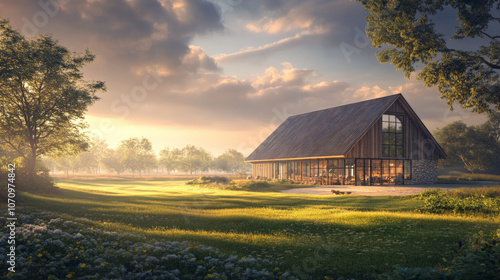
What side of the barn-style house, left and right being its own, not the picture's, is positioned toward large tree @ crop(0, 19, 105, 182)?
right

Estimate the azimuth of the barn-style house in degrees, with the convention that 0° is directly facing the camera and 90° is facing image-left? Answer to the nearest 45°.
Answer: approximately 315°

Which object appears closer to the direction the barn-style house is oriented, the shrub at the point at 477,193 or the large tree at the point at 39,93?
the shrub
